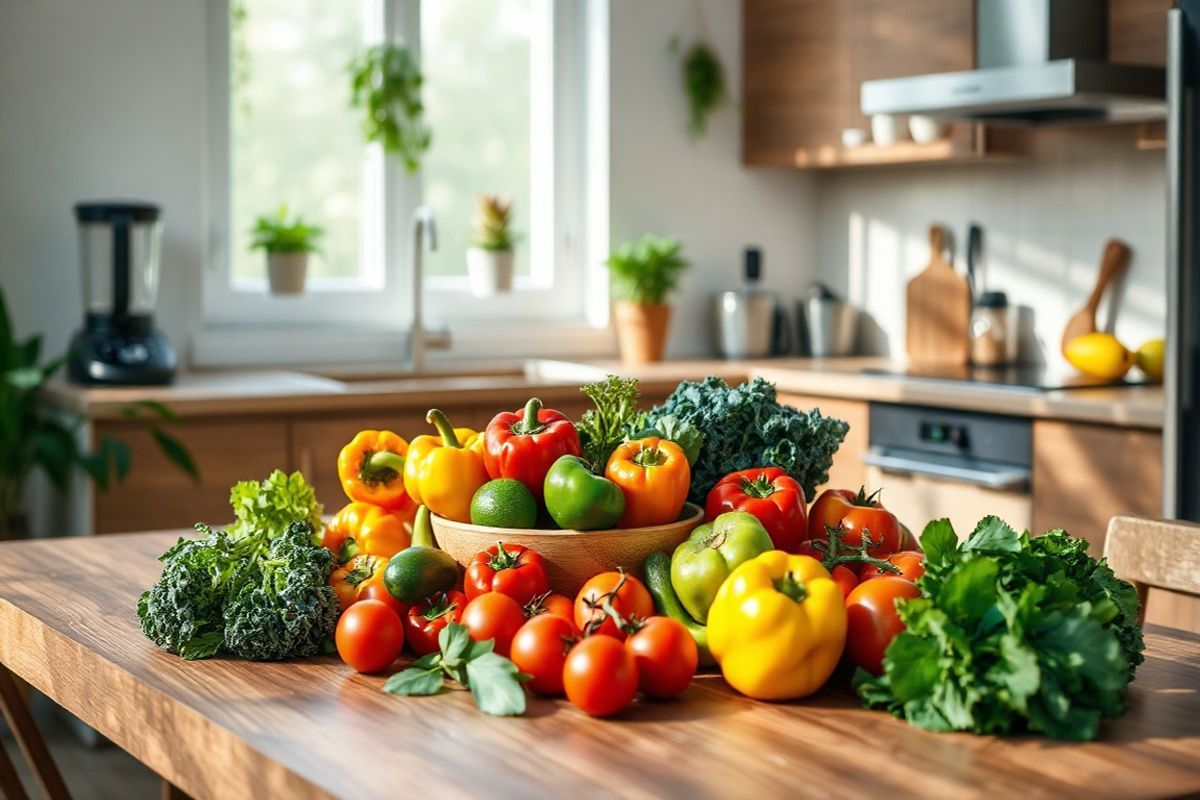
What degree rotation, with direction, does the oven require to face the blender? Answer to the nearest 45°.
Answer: approximately 45° to its right

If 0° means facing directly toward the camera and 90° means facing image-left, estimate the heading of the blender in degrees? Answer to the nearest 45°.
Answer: approximately 0°

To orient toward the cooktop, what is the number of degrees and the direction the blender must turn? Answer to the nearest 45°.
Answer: approximately 90° to its left

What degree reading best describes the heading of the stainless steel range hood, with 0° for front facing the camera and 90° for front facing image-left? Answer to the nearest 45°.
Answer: approximately 45°
